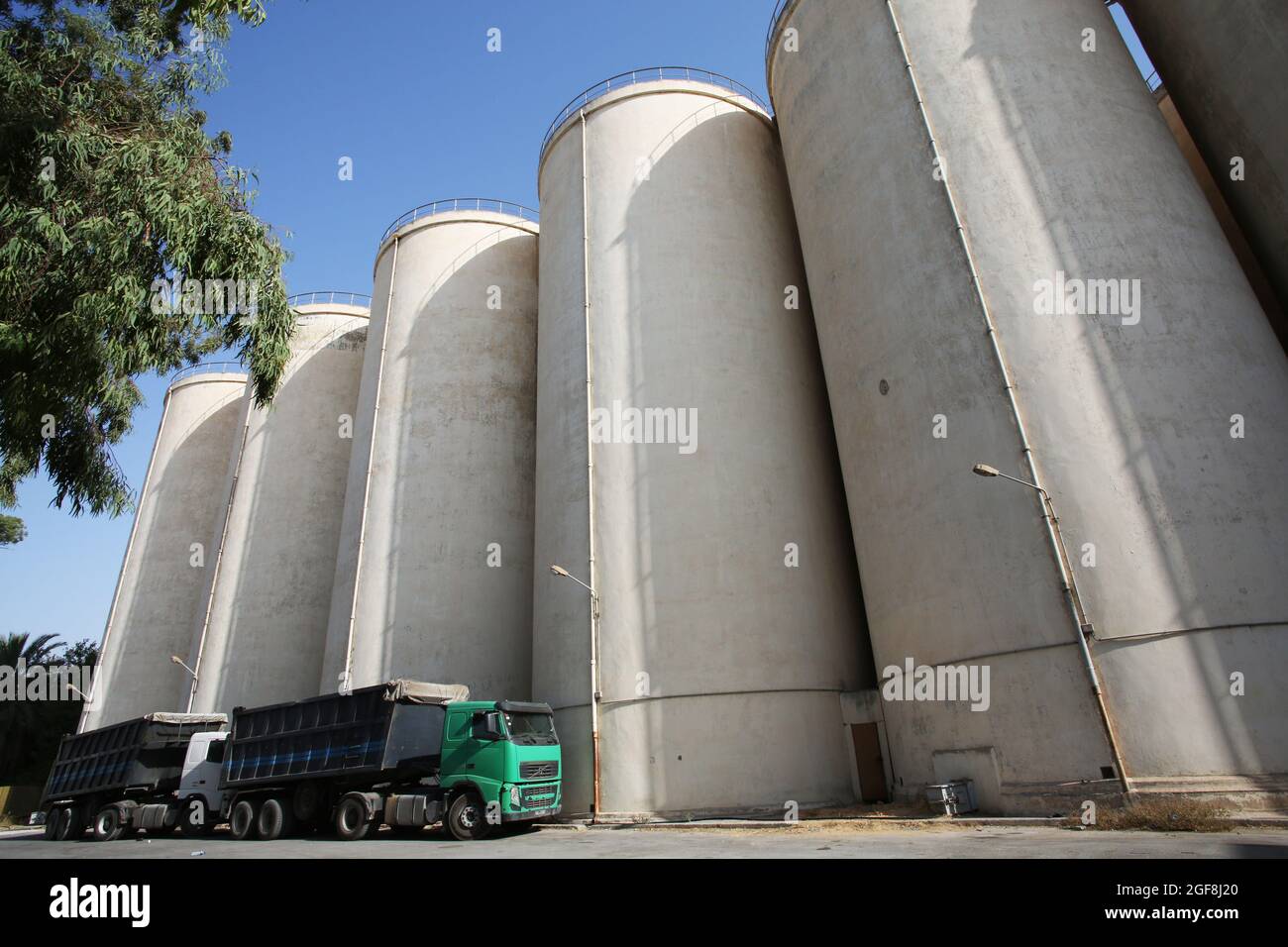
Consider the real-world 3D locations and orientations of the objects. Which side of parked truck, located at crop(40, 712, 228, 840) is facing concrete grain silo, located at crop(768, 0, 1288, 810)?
front

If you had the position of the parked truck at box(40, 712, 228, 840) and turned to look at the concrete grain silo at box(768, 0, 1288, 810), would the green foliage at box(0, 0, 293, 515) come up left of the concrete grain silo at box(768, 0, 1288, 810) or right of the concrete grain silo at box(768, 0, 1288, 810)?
right

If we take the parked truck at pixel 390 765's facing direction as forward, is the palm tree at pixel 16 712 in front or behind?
behind

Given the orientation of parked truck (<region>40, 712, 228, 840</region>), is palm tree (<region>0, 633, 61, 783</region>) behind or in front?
behind

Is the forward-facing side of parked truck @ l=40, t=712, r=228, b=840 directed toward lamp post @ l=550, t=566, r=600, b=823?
yes

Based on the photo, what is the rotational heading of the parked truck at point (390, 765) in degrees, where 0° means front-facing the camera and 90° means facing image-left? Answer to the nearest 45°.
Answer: approximately 315°

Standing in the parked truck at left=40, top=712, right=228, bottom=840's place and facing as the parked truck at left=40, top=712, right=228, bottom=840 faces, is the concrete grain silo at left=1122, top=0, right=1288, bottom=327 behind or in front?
in front

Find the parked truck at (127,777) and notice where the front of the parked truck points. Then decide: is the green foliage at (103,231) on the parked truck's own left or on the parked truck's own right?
on the parked truck's own right

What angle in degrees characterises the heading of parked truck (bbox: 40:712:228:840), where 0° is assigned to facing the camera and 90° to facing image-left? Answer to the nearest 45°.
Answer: approximately 315°

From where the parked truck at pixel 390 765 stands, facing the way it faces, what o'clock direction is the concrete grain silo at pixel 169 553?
The concrete grain silo is roughly at 7 o'clock from the parked truck.
